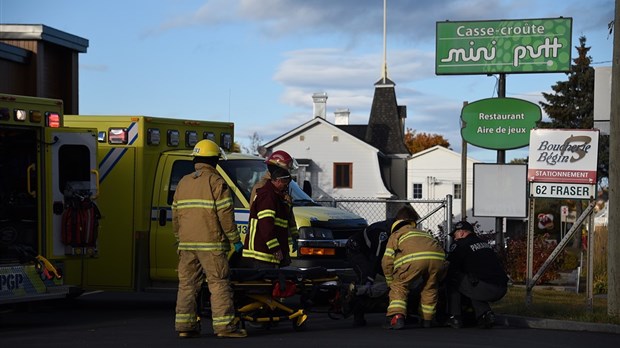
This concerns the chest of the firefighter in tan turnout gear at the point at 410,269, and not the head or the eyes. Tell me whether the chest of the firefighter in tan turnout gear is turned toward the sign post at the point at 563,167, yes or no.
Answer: no

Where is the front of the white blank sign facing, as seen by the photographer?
facing the viewer

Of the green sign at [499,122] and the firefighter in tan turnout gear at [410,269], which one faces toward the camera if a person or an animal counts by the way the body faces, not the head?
the green sign

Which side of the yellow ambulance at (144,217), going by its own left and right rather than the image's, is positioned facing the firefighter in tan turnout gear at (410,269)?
front

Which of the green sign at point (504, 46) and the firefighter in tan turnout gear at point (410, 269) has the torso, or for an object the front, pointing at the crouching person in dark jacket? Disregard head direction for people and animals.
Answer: the green sign

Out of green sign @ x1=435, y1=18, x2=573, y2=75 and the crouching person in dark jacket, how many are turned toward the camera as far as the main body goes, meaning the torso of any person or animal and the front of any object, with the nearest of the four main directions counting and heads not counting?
1

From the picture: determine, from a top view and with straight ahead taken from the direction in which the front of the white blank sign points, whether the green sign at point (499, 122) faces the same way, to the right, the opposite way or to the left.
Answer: the same way

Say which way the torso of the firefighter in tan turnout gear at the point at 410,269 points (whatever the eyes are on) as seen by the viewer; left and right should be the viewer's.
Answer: facing away from the viewer and to the left of the viewer

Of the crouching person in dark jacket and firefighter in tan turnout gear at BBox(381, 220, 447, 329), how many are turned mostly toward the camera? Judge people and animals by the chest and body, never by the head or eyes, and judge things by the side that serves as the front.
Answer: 0

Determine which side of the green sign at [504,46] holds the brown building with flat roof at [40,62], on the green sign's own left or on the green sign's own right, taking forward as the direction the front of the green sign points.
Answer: on the green sign's own right

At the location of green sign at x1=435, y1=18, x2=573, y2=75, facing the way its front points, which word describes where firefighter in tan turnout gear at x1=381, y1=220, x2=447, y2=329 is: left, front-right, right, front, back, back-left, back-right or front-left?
front

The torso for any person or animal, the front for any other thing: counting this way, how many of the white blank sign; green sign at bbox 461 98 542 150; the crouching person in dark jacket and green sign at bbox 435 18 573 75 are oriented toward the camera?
3

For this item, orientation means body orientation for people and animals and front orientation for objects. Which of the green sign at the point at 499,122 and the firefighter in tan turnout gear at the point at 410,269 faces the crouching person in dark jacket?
the green sign

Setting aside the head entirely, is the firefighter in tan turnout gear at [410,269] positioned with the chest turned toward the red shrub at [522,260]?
no

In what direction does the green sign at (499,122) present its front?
toward the camera

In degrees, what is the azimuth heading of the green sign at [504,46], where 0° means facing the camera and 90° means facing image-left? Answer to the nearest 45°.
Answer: approximately 0°
